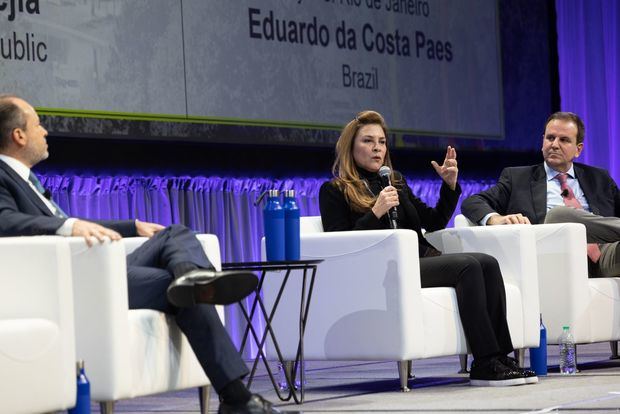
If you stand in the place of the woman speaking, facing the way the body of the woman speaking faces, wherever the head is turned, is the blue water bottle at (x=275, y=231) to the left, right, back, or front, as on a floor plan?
right

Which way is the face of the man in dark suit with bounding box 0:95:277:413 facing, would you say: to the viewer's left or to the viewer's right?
to the viewer's right

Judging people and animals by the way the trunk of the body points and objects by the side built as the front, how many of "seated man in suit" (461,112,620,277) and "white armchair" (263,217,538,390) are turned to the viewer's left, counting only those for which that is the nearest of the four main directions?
0

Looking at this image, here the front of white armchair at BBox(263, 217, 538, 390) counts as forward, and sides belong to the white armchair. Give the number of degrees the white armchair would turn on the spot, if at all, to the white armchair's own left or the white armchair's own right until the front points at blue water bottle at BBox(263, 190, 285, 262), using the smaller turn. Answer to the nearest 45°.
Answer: approximately 90° to the white armchair's own right

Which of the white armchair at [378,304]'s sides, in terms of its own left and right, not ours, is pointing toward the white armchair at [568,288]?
left
